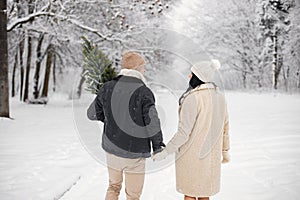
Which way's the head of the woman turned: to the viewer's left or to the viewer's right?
to the viewer's left

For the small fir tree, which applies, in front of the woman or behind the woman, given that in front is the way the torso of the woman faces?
in front

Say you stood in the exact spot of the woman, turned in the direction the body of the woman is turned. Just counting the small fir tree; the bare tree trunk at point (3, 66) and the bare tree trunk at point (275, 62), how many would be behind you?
0

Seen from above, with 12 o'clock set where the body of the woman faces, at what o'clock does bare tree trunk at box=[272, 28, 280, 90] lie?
The bare tree trunk is roughly at 2 o'clock from the woman.

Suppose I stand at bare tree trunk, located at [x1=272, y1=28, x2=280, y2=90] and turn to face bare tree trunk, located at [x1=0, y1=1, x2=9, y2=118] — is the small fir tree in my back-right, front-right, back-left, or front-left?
front-left

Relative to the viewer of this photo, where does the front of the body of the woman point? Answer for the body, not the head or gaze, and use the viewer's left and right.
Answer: facing away from the viewer and to the left of the viewer

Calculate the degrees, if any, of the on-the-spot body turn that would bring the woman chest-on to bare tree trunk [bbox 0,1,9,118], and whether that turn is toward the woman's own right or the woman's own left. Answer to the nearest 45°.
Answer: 0° — they already face it
